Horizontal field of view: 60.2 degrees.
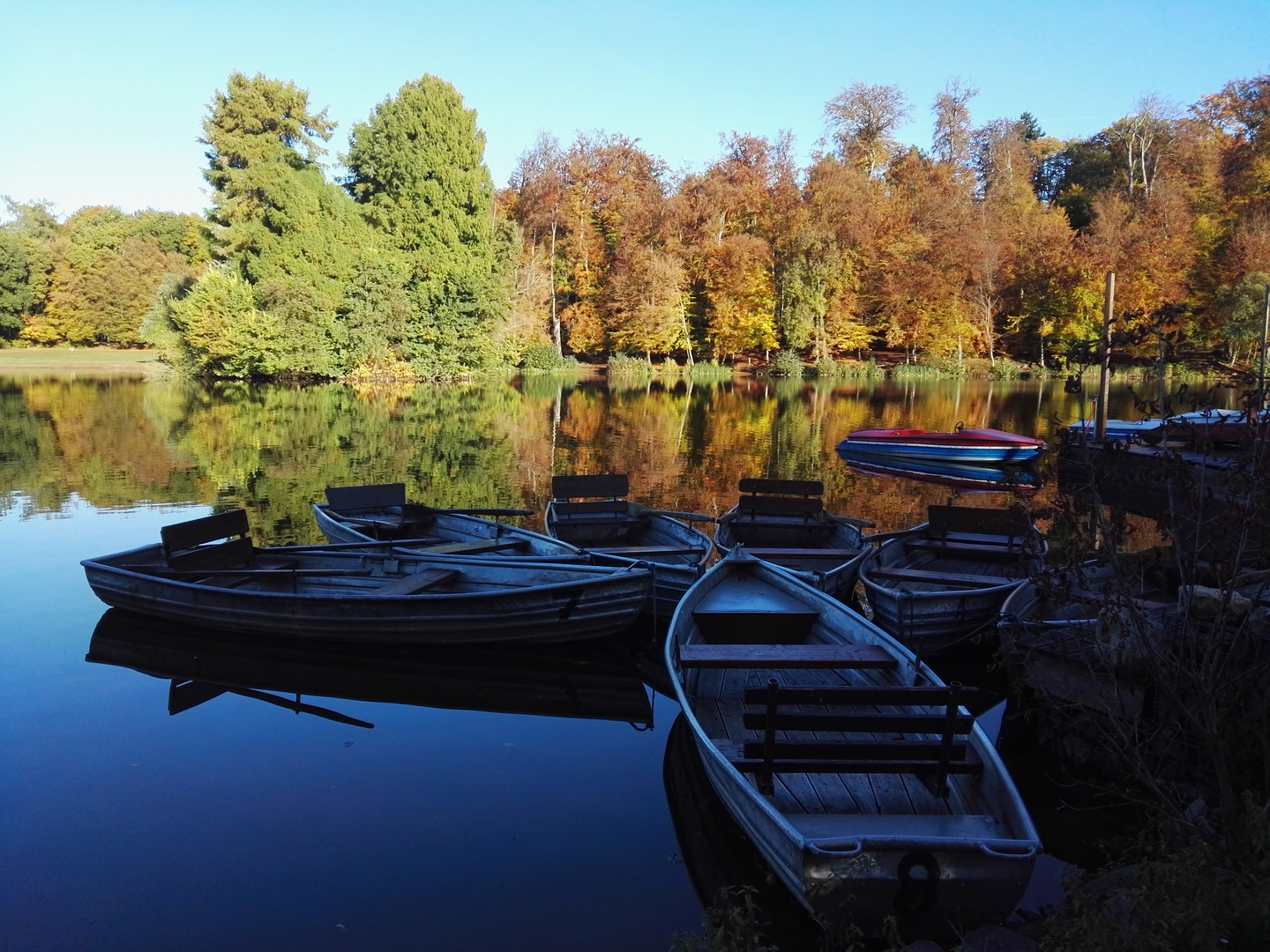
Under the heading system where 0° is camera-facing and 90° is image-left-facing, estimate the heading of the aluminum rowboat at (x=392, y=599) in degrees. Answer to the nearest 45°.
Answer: approximately 270°

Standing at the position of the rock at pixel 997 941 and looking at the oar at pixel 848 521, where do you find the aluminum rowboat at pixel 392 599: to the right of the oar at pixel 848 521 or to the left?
left

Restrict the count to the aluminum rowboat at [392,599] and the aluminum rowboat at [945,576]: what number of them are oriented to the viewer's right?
1

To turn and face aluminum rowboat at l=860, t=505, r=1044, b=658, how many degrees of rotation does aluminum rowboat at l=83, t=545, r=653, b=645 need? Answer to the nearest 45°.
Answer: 0° — it already faces it

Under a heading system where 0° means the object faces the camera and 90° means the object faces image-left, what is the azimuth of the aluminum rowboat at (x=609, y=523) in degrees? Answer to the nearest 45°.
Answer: approximately 315°

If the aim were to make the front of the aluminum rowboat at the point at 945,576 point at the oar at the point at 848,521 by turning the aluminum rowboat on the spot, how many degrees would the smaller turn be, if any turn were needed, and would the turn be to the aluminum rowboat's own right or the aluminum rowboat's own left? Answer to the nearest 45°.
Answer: approximately 90° to the aluminum rowboat's own right

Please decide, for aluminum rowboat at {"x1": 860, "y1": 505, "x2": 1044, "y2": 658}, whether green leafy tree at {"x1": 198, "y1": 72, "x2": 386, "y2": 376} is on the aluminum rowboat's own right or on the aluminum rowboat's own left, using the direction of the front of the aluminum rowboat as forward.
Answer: on the aluminum rowboat's own right

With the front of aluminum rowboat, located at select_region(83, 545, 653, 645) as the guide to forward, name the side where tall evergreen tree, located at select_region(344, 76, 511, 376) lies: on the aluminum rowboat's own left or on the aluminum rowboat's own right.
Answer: on the aluminum rowboat's own left

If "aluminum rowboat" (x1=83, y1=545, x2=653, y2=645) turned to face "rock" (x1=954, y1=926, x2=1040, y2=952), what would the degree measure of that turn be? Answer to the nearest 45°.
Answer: approximately 90° to its right

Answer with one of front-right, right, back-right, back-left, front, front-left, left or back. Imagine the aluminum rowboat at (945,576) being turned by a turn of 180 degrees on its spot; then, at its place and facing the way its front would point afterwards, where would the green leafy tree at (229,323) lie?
left

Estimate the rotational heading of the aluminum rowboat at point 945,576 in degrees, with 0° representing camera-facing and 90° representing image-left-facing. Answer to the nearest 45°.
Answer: approximately 45°

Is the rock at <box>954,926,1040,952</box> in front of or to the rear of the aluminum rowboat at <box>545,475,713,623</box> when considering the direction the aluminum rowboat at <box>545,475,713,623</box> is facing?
in front

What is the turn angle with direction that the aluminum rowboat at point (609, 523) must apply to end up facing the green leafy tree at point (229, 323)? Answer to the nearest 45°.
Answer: approximately 180°
